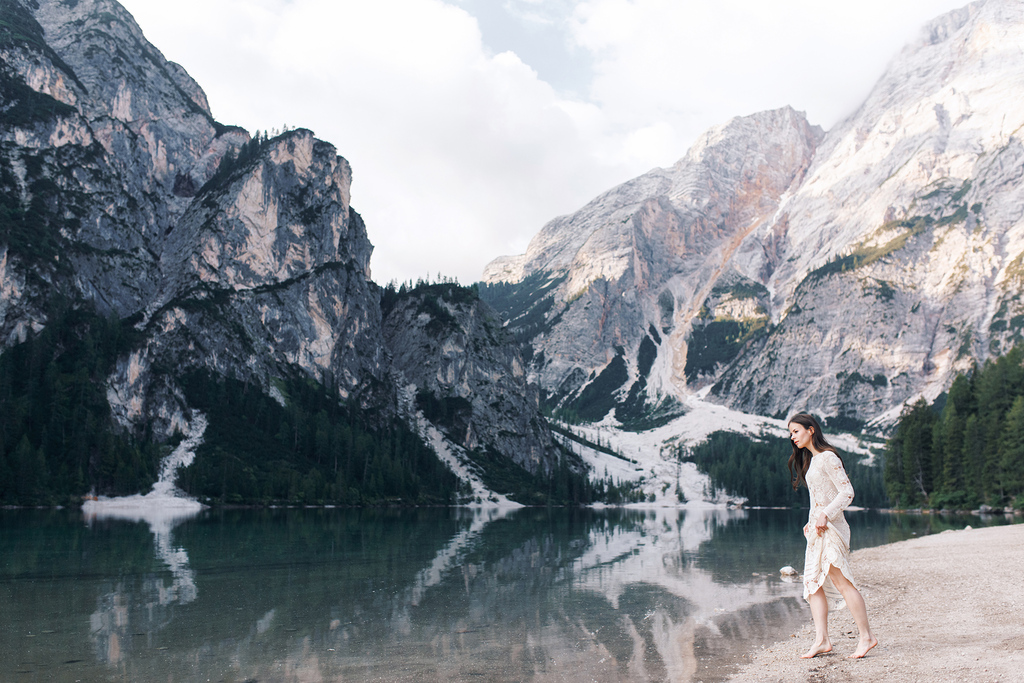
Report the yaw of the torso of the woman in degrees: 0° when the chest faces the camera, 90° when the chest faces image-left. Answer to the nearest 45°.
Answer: approximately 90°
